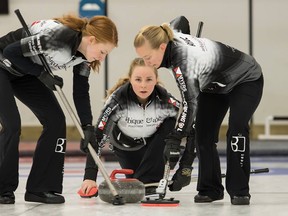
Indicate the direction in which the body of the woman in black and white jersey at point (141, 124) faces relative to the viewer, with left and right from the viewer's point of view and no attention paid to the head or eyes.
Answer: facing the viewer

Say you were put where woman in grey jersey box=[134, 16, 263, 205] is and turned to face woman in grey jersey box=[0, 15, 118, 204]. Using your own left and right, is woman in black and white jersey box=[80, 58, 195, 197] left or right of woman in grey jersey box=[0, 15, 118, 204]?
right

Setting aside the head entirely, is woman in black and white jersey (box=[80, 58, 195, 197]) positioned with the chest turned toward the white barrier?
no

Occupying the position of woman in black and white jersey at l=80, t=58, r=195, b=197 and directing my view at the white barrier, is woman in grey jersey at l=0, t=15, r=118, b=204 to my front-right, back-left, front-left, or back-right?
back-left

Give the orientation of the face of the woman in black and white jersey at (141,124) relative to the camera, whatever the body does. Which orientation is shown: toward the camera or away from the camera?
toward the camera
